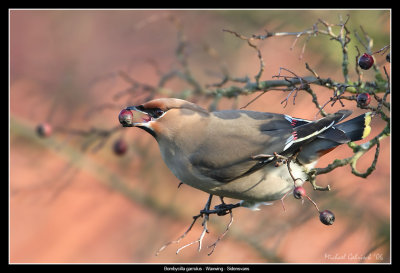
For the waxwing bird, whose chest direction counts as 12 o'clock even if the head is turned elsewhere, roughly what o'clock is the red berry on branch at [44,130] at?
The red berry on branch is roughly at 1 o'clock from the waxwing bird.

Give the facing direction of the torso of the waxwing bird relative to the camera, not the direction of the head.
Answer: to the viewer's left

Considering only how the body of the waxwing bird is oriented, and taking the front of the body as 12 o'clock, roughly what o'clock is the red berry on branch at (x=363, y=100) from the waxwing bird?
The red berry on branch is roughly at 7 o'clock from the waxwing bird.

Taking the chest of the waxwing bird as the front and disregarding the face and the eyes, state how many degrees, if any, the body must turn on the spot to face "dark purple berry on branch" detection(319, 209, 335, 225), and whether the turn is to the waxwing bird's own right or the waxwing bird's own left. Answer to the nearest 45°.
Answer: approximately 135° to the waxwing bird's own left
